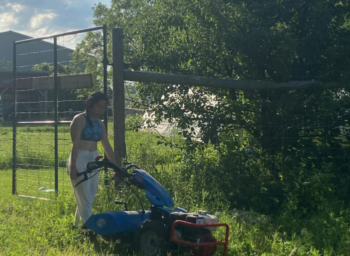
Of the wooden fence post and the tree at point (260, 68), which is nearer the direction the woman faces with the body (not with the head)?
the tree

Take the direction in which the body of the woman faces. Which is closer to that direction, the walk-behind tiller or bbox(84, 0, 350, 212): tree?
the walk-behind tiller

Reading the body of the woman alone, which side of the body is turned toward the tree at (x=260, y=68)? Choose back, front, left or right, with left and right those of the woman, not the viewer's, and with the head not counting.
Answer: left

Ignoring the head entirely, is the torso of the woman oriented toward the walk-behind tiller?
yes

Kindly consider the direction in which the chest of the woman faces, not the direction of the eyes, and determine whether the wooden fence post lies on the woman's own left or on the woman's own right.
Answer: on the woman's own left

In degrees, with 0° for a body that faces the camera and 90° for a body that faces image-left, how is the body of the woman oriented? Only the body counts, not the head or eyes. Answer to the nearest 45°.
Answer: approximately 315°
